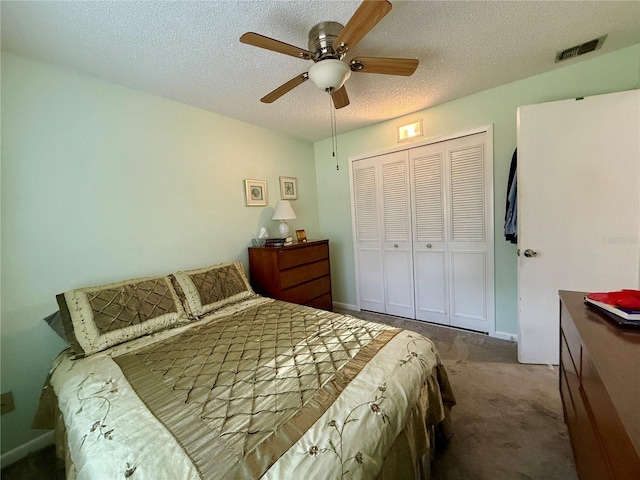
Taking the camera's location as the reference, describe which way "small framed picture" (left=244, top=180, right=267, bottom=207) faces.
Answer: facing the viewer and to the right of the viewer

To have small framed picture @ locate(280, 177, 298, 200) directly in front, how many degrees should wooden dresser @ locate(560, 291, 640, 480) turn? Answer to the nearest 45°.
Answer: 0° — it already faces it

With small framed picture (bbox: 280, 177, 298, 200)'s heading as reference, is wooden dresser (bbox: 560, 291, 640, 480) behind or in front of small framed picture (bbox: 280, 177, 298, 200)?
in front

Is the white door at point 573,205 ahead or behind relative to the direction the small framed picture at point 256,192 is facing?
ahead

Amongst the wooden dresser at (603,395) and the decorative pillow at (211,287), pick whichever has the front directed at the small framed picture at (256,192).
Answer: the wooden dresser

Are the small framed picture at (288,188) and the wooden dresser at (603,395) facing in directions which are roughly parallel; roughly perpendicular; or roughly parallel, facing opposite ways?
roughly parallel, facing opposite ways

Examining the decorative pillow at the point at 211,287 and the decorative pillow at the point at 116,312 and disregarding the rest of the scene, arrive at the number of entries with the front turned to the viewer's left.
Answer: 0

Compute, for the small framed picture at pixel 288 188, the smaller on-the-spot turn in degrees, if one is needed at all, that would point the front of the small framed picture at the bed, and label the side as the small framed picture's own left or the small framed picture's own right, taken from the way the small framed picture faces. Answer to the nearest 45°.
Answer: approximately 45° to the small framed picture's own right

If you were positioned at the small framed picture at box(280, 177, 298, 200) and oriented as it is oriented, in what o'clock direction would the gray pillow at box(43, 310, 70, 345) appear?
The gray pillow is roughly at 3 o'clock from the small framed picture.

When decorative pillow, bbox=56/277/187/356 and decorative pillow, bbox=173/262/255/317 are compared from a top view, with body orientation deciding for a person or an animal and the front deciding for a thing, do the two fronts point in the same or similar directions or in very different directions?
same or similar directions

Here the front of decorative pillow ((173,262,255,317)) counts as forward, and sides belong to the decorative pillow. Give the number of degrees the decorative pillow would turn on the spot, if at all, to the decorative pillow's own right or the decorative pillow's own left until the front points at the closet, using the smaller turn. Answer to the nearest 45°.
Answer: approximately 45° to the decorative pillow's own left
